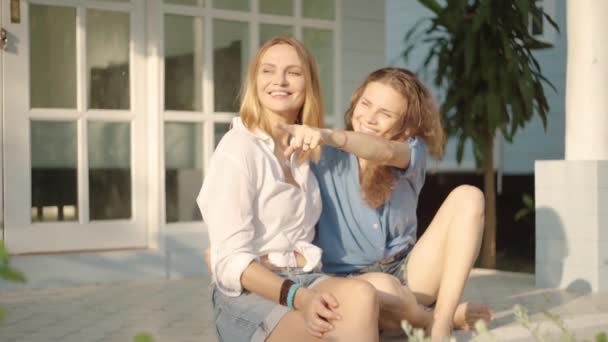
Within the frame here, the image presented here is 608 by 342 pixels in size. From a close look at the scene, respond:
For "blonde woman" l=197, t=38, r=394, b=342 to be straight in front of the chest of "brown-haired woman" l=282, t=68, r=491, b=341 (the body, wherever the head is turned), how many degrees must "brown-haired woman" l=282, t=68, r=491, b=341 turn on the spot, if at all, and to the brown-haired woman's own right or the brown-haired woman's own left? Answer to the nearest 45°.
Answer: approximately 45° to the brown-haired woman's own right

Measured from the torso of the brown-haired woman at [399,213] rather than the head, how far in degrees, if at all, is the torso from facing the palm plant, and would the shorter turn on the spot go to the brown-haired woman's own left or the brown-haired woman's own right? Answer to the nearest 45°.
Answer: approximately 180°

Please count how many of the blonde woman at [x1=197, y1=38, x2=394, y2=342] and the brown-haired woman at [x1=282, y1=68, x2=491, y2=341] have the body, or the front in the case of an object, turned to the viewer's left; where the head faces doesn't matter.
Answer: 0

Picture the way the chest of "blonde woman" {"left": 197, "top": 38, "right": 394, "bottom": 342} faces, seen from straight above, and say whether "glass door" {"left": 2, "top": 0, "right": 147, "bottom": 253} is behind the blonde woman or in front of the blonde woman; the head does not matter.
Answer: behind

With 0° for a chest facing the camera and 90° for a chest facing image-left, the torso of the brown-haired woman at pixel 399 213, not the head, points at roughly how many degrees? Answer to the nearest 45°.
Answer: approximately 0°

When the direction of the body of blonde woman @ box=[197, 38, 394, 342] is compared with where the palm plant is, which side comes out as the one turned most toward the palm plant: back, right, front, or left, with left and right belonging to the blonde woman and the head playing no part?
left

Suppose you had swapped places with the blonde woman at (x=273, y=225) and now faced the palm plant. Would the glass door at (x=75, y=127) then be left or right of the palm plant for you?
left

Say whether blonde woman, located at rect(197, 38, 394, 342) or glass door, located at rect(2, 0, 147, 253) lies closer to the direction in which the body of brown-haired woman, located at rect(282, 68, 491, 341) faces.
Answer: the blonde woman

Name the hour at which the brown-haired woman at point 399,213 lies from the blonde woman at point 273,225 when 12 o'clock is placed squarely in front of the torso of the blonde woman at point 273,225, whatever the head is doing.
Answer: the brown-haired woman at point 399,213 is roughly at 9 o'clock from the blonde woman at point 273,225.
